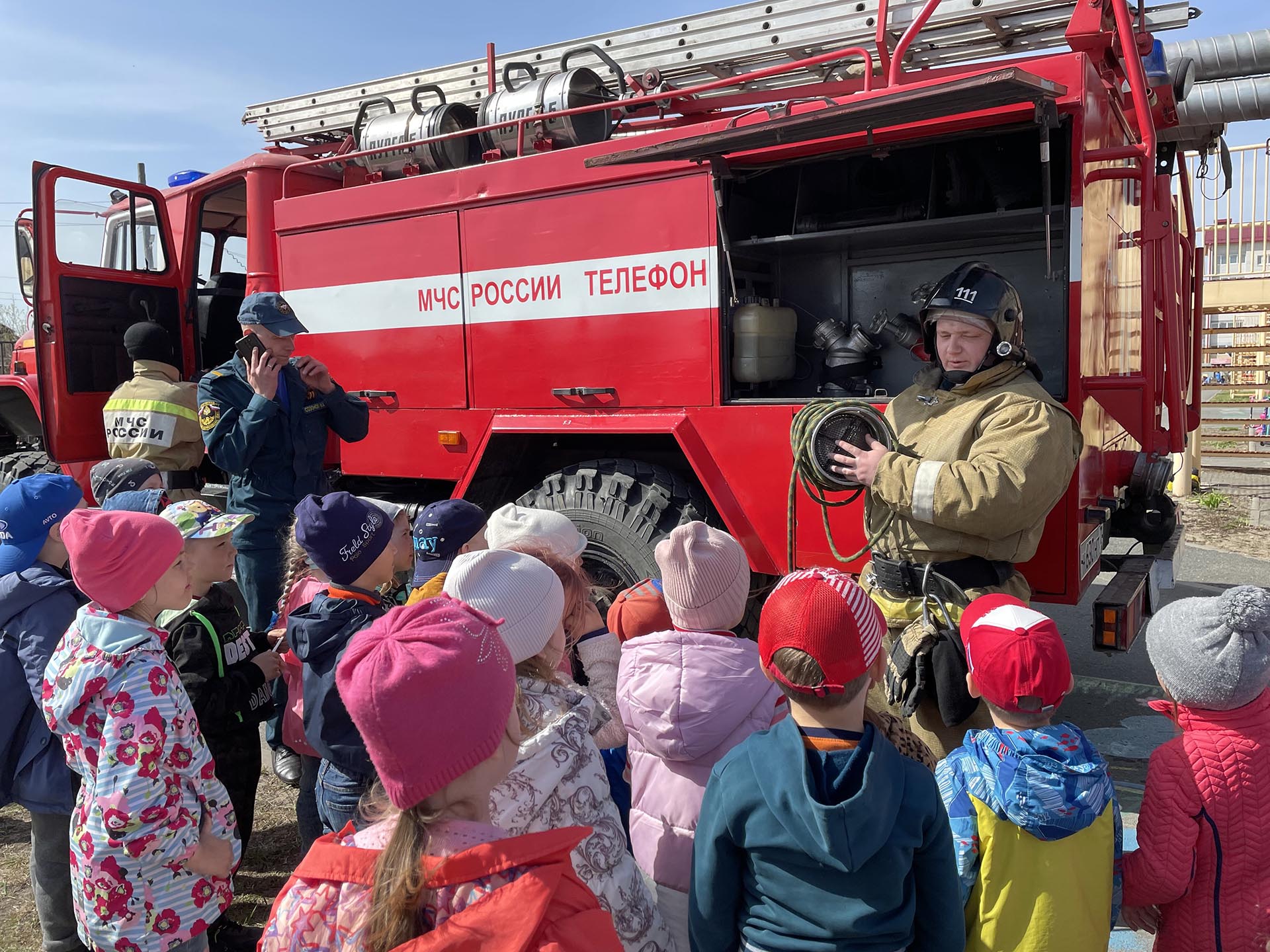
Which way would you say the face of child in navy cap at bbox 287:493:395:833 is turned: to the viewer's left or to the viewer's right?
to the viewer's right

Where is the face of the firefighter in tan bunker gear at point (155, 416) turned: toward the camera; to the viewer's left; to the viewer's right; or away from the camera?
away from the camera

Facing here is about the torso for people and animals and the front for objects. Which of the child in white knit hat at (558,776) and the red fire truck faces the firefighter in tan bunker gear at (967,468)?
the child in white knit hat

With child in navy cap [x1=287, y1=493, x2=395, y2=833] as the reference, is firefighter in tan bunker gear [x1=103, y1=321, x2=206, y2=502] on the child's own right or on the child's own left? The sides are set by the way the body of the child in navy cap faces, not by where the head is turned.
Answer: on the child's own left

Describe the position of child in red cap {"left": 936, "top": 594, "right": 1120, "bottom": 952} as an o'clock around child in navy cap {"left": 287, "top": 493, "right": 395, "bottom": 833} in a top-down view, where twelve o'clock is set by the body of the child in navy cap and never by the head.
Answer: The child in red cap is roughly at 3 o'clock from the child in navy cap.

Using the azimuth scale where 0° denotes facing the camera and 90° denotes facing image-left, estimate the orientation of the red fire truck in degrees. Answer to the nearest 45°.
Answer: approximately 135°

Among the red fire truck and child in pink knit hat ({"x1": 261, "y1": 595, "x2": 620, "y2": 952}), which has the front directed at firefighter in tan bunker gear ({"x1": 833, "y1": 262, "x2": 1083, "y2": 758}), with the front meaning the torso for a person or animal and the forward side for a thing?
the child in pink knit hat

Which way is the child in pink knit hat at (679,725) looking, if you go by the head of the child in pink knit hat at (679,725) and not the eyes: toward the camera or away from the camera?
away from the camera

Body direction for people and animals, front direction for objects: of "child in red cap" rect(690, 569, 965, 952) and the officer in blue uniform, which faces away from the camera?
the child in red cap

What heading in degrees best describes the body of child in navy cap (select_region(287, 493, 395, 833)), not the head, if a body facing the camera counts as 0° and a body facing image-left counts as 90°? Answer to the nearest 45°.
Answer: approximately 225°

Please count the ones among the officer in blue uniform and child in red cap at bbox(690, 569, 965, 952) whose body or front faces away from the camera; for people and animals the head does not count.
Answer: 1

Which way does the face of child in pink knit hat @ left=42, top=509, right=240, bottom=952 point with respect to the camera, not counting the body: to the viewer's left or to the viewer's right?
to the viewer's right

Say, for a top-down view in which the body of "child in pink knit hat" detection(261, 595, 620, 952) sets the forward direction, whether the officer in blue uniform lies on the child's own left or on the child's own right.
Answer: on the child's own left

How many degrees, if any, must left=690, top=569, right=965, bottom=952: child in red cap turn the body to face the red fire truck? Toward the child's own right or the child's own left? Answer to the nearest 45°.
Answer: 0° — they already face it
